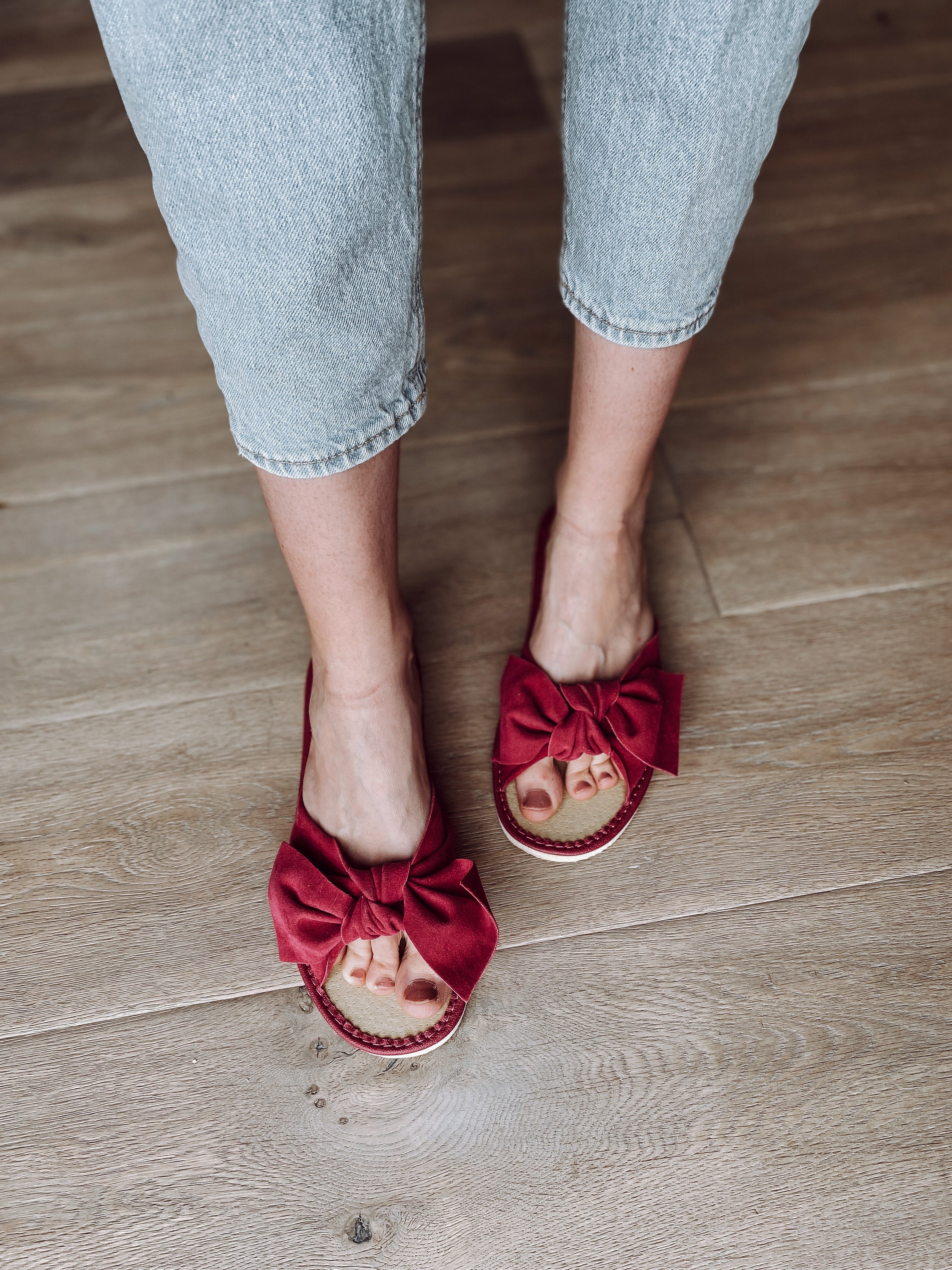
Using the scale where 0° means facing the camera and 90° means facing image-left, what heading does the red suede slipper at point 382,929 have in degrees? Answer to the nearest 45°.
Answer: approximately 0°

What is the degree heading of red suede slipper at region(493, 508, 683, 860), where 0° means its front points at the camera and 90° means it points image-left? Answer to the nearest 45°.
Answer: approximately 0°

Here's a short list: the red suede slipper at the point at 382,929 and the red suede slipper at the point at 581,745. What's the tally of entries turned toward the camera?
2
